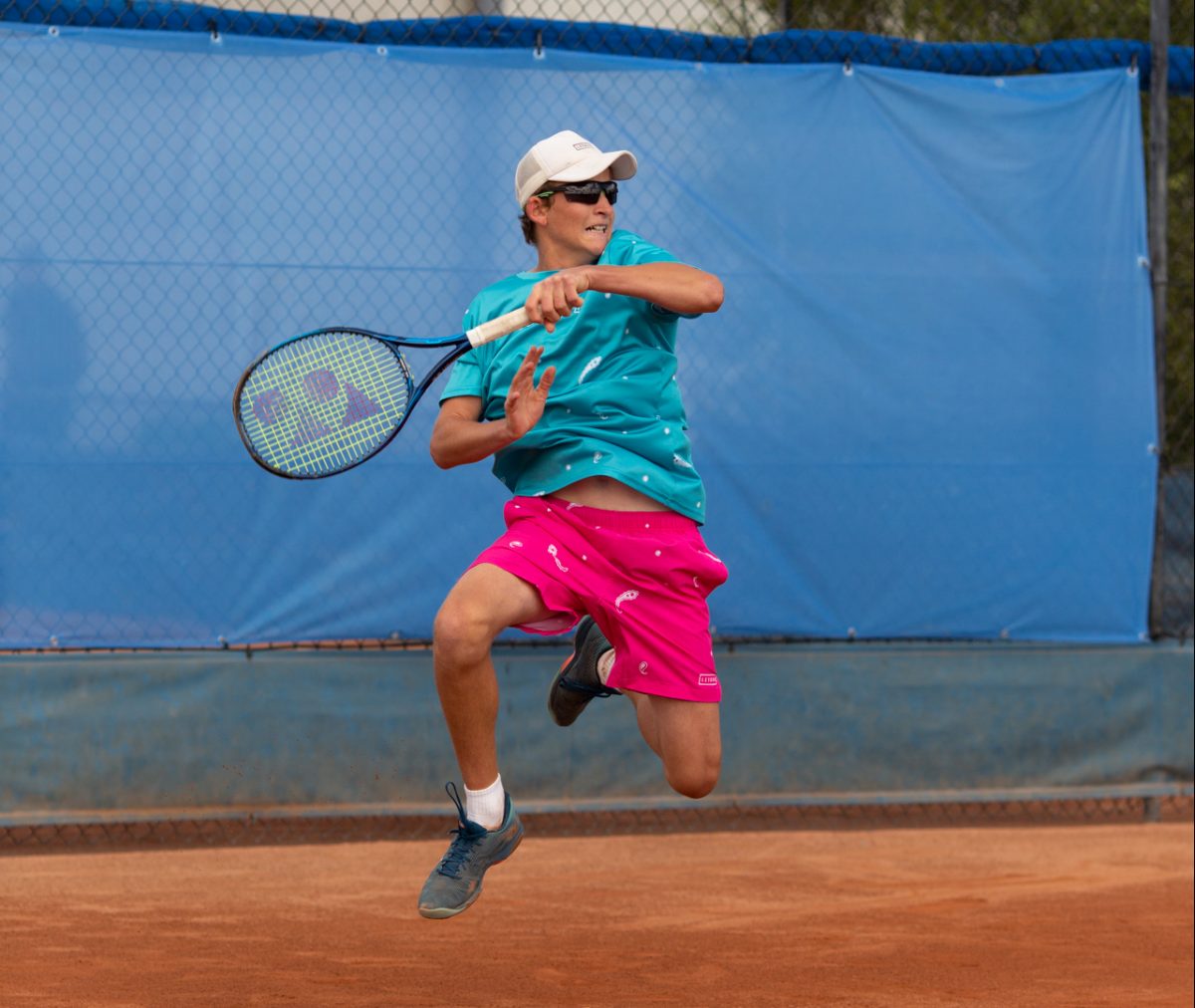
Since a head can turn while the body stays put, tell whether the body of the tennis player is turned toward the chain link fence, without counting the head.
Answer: no

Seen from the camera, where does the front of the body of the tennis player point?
toward the camera

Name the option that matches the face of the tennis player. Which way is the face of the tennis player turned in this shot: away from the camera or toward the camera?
toward the camera
